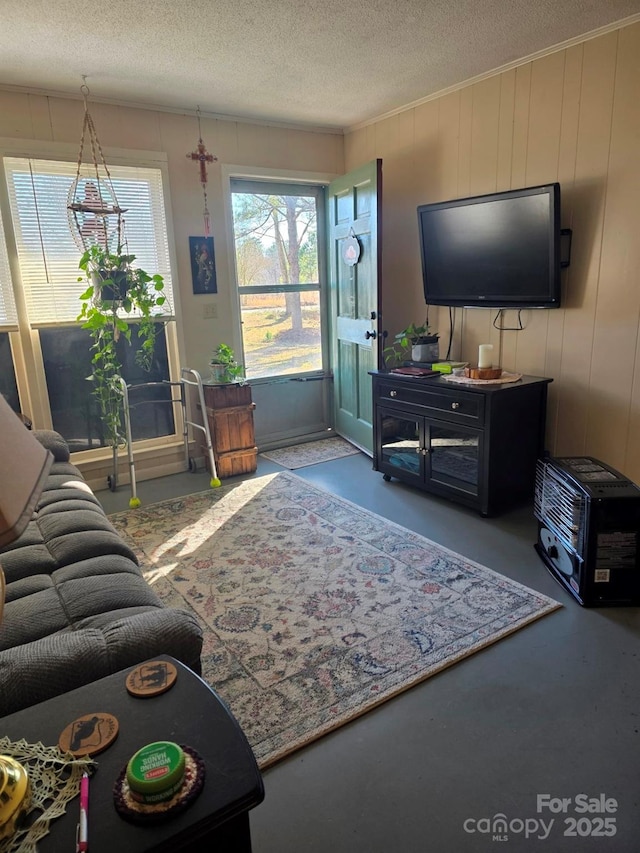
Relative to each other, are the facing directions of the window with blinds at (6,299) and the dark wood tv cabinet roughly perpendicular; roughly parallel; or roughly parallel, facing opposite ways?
roughly perpendicular

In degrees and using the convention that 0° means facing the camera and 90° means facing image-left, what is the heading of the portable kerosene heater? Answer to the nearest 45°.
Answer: approximately 45°

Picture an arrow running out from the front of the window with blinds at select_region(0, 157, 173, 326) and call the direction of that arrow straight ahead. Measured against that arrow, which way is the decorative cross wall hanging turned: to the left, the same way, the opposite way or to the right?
the same way

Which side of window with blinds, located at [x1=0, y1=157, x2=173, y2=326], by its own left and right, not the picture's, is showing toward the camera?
front

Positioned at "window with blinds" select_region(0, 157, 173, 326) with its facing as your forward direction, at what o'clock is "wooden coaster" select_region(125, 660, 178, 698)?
The wooden coaster is roughly at 12 o'clock from the window with blinds.

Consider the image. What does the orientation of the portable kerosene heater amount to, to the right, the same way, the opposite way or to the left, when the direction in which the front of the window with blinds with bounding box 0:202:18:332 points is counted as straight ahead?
to the right

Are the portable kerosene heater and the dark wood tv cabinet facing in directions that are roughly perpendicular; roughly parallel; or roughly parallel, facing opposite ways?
roughly parallel

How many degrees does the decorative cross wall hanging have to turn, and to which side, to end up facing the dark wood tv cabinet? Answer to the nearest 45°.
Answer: approximately 45° to its left

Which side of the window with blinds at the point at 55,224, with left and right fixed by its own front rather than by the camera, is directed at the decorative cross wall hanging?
left

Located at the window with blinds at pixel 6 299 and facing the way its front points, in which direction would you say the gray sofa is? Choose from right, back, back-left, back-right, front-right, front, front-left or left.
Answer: front

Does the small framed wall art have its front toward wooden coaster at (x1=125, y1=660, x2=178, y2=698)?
yes

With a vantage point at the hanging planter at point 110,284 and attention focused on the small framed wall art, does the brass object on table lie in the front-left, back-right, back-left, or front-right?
back-right

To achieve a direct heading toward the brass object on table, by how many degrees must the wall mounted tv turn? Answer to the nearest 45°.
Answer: approximately 45° to its left

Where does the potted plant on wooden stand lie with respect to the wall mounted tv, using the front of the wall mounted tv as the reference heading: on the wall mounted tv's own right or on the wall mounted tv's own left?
on the wall mounted tv's own right

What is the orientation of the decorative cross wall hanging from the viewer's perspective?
toward the camera

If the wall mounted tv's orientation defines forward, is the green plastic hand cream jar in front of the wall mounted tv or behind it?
in front

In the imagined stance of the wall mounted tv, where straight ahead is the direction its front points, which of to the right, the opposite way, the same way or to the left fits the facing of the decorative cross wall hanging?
to the left

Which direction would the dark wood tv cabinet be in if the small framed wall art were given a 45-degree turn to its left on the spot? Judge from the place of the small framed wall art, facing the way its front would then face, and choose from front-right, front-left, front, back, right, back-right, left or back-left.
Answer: front

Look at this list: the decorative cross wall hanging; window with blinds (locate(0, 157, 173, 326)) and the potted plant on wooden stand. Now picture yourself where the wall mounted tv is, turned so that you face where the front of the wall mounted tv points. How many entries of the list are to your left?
0

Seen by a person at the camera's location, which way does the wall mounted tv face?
facing the viewer and to the left of the viewer
